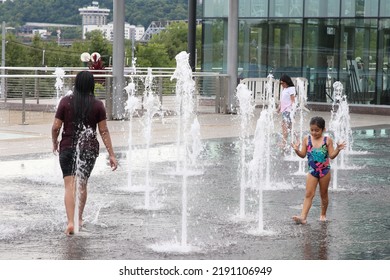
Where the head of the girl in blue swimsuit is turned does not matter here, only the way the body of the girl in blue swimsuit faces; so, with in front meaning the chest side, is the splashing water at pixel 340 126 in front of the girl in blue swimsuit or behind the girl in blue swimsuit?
behind

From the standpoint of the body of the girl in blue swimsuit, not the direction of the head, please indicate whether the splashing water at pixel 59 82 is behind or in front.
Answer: behind

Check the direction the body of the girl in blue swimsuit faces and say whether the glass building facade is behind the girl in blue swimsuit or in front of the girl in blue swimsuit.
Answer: behind

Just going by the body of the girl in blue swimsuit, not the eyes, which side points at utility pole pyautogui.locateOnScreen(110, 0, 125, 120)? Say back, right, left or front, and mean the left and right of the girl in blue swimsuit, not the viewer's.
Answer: back

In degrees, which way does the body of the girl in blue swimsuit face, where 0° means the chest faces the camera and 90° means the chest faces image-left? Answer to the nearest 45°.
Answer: approximately 0°

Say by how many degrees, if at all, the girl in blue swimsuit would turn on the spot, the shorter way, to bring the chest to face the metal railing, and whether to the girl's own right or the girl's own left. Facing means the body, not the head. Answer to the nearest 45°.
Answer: approximately 135° to the girl's own right
